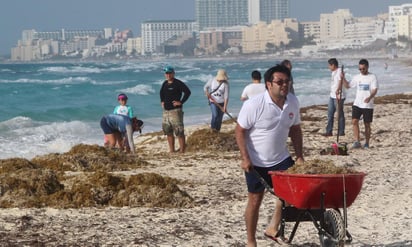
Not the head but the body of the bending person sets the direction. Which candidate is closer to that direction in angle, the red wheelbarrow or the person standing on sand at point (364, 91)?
the person standing on sand

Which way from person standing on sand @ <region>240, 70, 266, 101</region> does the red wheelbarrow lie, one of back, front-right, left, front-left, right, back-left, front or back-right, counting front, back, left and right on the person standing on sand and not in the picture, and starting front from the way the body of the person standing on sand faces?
back

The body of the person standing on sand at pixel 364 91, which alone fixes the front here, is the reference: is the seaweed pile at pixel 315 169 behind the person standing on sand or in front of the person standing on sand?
in front

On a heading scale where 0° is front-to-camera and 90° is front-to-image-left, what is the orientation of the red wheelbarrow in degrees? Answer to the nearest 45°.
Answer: approximately 315°

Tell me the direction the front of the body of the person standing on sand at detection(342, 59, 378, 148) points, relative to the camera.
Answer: toward the camera

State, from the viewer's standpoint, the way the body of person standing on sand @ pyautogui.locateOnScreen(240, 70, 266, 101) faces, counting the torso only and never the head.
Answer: away from the camera

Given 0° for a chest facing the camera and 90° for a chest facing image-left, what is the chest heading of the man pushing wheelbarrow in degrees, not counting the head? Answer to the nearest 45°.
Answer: approximately 315°

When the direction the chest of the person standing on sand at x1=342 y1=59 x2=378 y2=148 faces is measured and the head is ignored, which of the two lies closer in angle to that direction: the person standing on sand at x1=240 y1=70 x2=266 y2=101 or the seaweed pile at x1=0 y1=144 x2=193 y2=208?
the seaweed pile

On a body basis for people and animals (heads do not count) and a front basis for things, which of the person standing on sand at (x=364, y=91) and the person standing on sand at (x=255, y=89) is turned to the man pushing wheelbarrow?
the person standing on sand at (x=364, y=91)

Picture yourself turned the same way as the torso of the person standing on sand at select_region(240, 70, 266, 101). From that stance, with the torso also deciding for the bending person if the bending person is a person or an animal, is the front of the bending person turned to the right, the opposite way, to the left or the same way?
to the right

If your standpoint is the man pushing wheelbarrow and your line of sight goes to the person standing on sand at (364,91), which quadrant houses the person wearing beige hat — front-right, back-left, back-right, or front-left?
front-left

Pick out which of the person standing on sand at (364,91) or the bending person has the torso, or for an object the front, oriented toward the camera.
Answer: the person standing on sand

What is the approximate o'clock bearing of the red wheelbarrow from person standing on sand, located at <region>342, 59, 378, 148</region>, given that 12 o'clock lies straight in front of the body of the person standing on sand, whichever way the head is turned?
The red wheelbarrow is roughly at 12 o'clock from the person standing on sand.

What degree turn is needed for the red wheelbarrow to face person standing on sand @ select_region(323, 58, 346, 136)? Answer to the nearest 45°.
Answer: approximately 135° to its left

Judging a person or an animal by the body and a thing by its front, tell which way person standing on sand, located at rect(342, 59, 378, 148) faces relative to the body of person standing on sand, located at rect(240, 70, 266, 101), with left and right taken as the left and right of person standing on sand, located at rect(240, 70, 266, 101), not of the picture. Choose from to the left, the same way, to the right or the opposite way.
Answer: the opposite way

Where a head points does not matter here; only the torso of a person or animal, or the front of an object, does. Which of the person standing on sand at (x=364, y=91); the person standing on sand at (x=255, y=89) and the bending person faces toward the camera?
the person standing on sand at (x=364, y=91)
